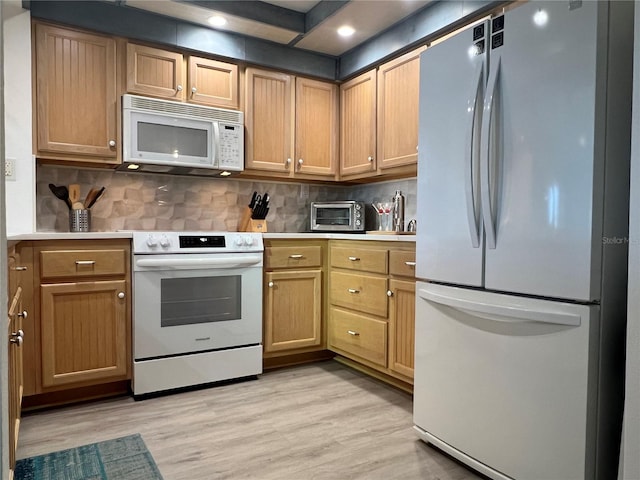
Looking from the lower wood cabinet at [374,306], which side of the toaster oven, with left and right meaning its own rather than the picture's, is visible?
front

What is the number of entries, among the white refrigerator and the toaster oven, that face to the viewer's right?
0

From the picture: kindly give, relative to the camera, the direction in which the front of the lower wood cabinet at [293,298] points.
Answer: facing the viewer and to the right of the viewer

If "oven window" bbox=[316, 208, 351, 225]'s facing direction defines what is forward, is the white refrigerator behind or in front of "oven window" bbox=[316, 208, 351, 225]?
in front

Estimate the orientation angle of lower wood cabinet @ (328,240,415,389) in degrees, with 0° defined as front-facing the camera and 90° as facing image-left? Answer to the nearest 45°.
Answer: approximately 45°

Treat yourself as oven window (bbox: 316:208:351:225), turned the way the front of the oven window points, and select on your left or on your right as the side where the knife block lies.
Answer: on your right

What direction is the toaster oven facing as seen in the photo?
toward the camera

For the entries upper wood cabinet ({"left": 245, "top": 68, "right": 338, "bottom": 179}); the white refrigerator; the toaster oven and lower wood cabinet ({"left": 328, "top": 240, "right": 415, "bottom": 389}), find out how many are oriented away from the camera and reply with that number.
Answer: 0

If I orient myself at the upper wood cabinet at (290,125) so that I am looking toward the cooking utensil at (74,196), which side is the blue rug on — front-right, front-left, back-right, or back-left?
front-left

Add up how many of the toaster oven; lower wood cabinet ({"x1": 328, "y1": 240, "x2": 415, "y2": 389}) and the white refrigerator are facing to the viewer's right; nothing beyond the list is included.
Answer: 0

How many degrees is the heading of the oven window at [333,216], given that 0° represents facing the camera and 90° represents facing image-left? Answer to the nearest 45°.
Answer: approximately 0°
